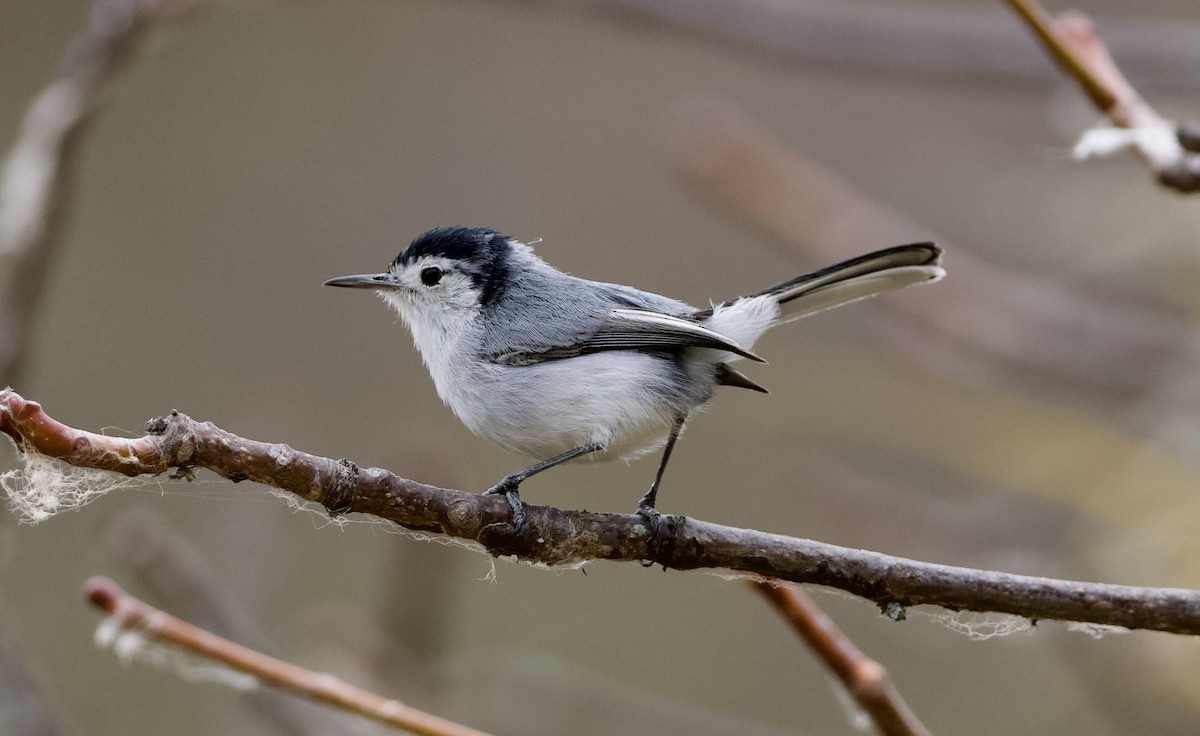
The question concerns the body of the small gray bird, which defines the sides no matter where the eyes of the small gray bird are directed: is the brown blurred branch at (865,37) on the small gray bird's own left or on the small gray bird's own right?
on the small gray bird's own right

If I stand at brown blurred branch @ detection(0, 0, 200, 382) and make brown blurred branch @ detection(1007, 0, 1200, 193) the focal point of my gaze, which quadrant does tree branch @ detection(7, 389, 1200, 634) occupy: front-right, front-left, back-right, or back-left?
front-right

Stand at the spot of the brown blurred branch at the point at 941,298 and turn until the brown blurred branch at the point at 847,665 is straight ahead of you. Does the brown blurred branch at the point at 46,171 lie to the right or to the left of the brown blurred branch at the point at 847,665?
right

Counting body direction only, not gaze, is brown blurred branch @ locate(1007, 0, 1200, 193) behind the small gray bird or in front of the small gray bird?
behind

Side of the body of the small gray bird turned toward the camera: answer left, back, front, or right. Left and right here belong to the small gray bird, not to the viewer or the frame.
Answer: left
